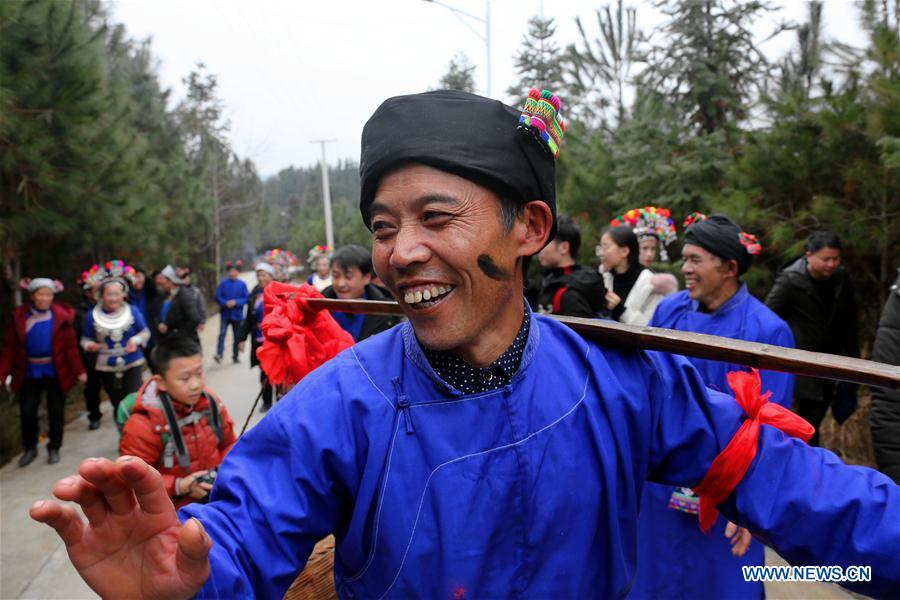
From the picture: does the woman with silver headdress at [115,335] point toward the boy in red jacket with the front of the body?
yes

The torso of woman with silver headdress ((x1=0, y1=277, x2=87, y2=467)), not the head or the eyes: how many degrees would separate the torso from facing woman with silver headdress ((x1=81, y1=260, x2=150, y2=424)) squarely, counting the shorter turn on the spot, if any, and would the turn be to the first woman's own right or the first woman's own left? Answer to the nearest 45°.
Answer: approximately 90° to the first woman's own left

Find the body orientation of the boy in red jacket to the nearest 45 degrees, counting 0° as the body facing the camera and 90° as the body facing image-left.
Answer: approximately 315°

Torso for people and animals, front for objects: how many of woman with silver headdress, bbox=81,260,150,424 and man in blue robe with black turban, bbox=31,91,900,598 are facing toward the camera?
2

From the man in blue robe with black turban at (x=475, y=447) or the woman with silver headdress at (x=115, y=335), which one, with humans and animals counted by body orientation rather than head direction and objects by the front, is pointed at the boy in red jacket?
the woman with silver headdress

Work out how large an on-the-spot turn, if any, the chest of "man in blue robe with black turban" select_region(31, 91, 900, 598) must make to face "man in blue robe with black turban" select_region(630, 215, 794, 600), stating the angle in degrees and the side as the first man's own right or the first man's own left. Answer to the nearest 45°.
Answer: approximately 135° to the first man's own left

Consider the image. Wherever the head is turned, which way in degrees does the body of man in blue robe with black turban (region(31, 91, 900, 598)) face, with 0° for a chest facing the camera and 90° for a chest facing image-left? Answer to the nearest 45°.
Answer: approximately 0°

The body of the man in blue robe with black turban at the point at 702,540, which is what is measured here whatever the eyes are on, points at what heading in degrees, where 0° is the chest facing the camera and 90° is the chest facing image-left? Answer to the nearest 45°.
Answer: approximately 45°

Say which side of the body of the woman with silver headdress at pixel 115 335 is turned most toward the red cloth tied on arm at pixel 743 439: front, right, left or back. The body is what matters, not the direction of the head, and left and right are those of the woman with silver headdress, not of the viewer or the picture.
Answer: front
